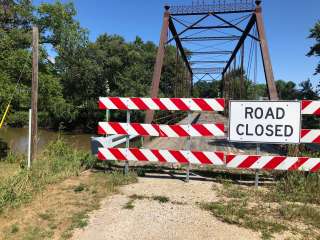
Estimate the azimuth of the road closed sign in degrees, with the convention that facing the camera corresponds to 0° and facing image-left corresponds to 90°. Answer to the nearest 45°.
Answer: approximately 0°

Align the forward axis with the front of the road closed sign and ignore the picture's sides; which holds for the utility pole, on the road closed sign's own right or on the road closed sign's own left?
on the road closed sign's own right

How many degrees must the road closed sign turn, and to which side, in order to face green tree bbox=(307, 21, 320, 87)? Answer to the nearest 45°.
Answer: approximately 180°
